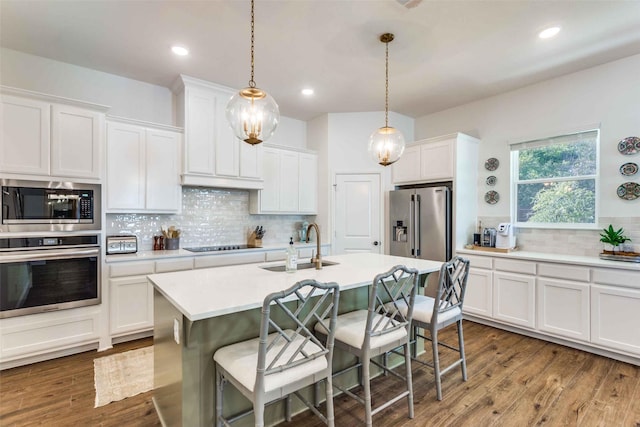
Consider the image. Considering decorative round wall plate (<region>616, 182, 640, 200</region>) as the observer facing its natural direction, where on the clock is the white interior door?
The white interior door is roughly at 3 o'clock from the decorative round wall plate.

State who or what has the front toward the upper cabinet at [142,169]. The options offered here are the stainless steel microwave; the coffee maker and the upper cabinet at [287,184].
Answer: the coffee maker

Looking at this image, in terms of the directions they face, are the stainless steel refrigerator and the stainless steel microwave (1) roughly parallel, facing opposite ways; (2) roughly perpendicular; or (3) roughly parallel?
roughly perpendicular

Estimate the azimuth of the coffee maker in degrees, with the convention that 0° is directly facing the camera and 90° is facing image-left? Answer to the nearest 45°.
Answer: approximately 45°

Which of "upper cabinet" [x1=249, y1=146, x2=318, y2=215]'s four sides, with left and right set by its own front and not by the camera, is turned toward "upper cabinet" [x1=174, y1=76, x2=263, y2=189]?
right

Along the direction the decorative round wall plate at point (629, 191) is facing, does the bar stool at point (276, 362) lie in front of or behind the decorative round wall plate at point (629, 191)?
in front

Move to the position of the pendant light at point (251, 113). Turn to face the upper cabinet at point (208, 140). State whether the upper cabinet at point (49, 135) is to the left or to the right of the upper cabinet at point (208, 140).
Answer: left

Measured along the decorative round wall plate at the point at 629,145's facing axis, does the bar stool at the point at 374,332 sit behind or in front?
in front

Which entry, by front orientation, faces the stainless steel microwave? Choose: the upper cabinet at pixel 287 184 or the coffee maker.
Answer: the coffee maker

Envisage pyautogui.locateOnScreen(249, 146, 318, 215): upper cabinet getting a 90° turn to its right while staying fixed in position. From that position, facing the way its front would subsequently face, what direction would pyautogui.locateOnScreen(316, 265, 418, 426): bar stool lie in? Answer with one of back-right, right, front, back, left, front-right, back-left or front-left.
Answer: front-left

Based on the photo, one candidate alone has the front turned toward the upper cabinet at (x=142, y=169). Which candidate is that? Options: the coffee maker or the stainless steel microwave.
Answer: the coffee maker
